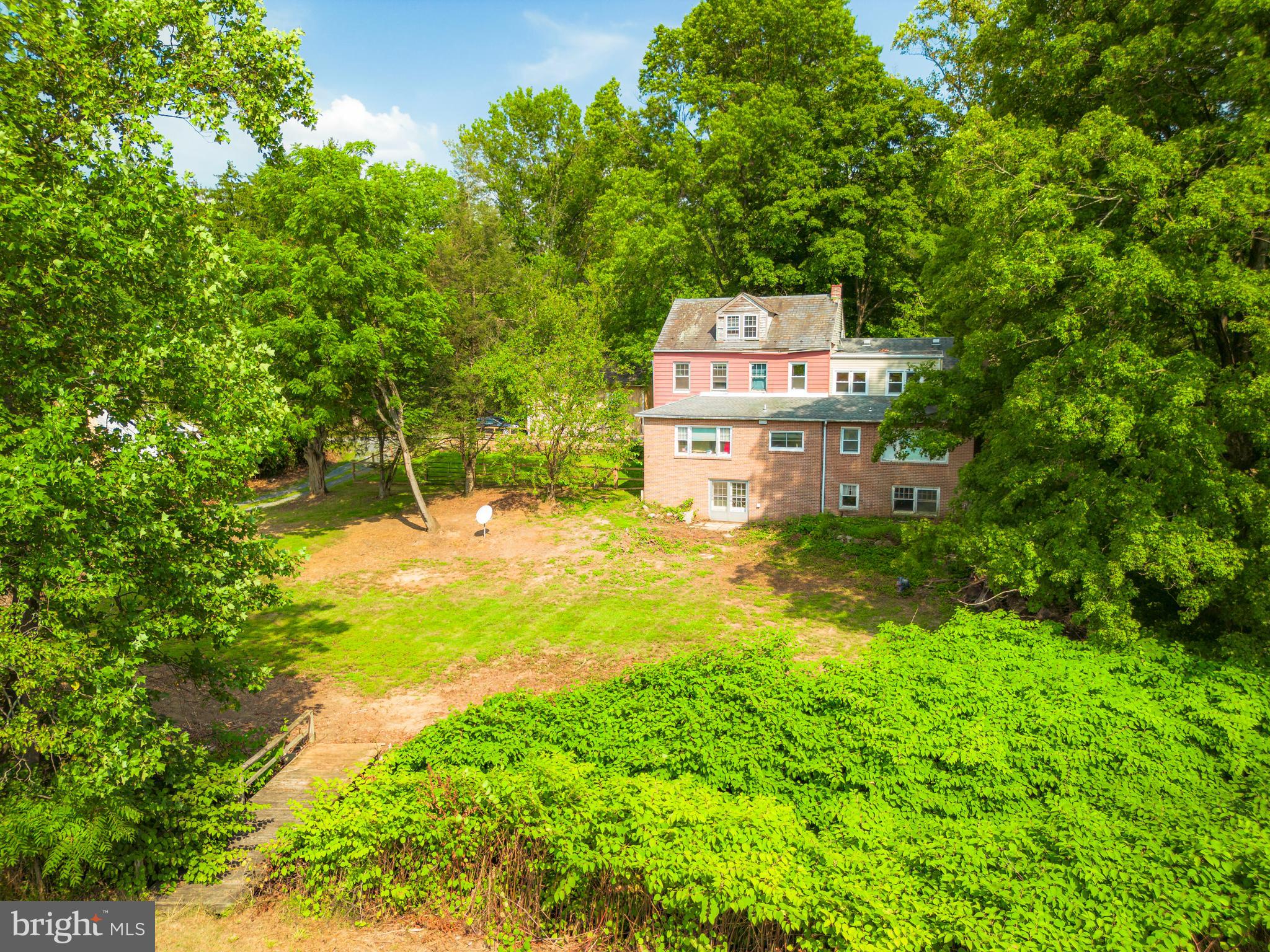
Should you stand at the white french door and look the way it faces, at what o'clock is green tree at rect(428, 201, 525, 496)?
The green tree is roughly at 3 o'clock from the white french door.

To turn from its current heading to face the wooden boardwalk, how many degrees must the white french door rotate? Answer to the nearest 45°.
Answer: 0° — it already faces it

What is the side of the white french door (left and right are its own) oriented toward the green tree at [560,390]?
right

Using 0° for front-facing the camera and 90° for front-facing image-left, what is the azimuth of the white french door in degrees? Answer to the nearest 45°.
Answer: approximately 0°

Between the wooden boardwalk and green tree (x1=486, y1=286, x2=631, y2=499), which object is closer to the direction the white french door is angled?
the wooden boardwalk

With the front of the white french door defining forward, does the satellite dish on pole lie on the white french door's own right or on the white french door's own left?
on the white french door's own right
